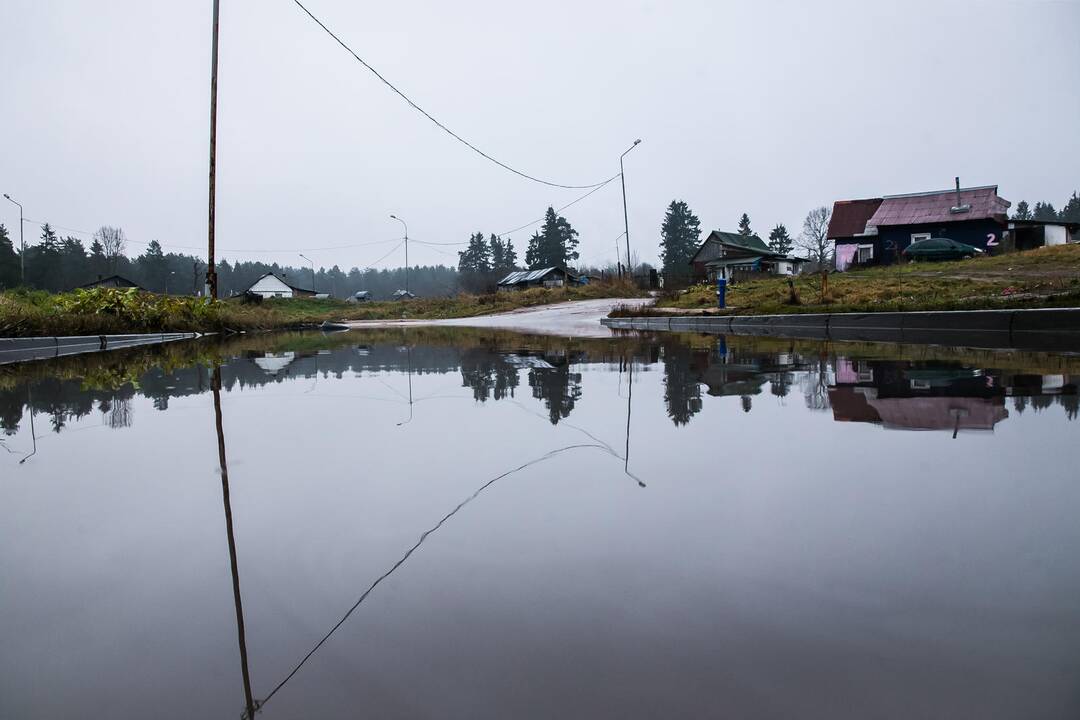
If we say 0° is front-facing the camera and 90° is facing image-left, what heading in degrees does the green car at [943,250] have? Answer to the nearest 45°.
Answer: approximately 270°

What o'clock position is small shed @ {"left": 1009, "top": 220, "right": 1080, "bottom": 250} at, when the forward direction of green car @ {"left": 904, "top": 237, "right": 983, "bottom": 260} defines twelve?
The small shed is roughly at 10 o'clock from the green car.

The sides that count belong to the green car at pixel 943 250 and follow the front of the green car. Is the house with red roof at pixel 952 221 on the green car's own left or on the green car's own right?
on the green car's own left
